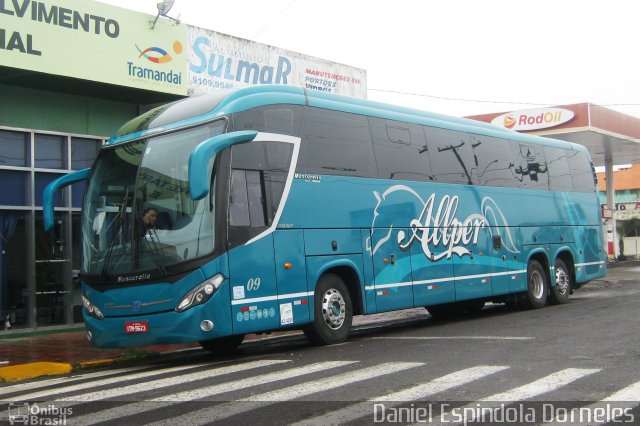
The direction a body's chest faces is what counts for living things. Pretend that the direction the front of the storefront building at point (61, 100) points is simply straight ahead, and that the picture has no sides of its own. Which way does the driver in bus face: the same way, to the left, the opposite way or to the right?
to the right

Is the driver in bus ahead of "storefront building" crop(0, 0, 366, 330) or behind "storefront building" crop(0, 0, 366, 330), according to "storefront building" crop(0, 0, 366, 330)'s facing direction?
ahead

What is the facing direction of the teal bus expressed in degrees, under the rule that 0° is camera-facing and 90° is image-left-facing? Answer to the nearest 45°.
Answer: approximately 45°

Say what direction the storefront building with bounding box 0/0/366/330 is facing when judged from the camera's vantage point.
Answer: facing the viewer and to the right of the viewer

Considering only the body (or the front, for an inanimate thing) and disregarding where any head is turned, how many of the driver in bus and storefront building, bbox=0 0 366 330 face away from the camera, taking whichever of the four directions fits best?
0

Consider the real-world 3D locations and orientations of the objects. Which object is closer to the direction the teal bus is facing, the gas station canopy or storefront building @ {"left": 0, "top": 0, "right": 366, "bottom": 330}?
the storefront building

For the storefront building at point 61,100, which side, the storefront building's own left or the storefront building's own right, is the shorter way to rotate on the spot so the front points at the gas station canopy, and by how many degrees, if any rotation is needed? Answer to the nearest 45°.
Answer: approximately 90° to the storefront building's own left

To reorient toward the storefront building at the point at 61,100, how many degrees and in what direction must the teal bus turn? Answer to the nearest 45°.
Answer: approximately 90° to its right

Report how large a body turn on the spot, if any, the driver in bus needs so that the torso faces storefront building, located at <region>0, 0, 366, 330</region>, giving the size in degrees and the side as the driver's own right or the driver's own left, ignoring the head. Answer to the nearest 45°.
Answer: approximately 135° to the driver's own right

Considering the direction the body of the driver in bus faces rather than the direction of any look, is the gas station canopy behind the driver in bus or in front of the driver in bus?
behind

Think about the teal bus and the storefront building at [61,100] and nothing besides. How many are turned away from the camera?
0

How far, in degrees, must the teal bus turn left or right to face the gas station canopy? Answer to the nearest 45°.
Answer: approximately 180°
